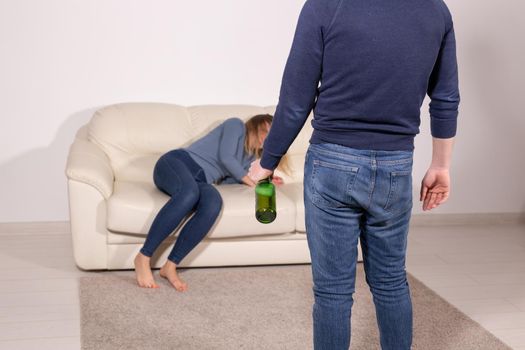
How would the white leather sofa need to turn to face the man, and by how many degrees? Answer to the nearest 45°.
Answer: approximately 45° to its left

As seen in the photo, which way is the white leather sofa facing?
toward the camera
